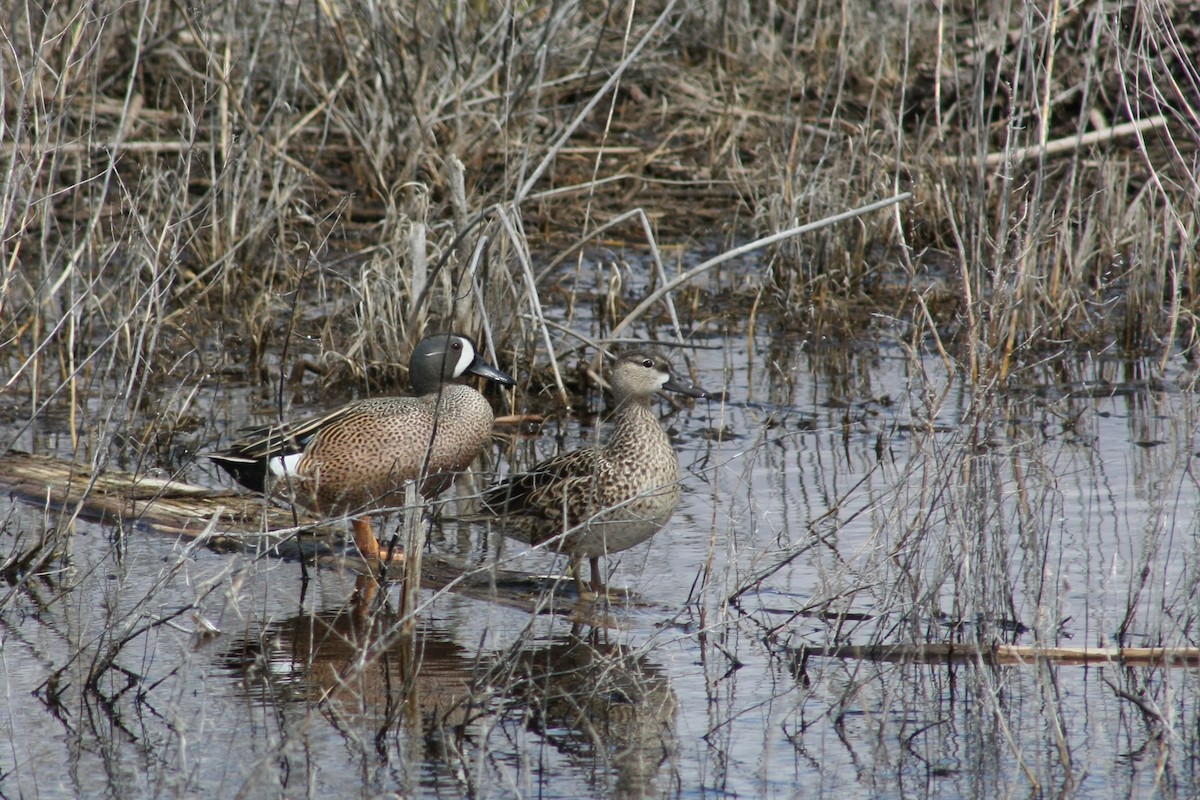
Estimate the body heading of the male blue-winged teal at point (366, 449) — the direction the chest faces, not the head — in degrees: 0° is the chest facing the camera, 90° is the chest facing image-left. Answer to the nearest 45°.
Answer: approximately 270°

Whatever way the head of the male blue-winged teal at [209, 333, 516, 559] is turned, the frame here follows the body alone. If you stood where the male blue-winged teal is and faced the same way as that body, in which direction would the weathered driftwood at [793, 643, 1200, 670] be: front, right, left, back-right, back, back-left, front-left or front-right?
front-right

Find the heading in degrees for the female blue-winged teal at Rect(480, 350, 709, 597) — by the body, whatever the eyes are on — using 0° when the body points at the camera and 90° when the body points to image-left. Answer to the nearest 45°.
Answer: approximately 270°

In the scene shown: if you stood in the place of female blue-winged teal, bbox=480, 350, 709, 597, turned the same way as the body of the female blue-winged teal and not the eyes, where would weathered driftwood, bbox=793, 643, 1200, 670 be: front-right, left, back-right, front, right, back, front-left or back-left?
front-right

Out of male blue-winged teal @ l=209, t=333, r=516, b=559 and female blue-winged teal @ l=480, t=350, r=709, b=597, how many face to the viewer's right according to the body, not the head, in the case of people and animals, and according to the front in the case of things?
2
